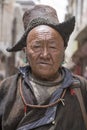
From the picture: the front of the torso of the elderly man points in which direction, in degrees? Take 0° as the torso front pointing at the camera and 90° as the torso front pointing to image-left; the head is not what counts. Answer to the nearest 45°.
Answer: approximately 0°
